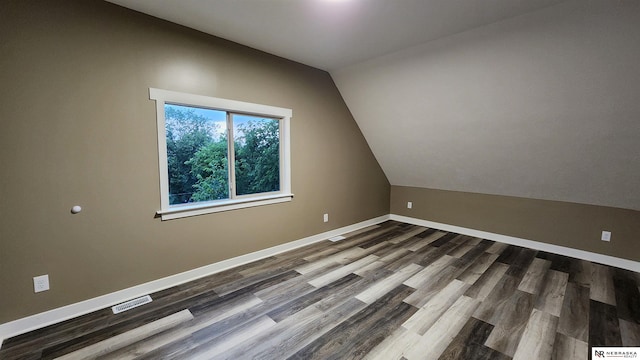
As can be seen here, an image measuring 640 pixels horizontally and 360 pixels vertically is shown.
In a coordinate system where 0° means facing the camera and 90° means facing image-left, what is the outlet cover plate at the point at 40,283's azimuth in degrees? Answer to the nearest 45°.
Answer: approximately 0°

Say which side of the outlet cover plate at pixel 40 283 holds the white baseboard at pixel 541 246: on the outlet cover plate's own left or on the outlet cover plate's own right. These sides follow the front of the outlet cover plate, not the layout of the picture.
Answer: on the outlet cover plate's own left

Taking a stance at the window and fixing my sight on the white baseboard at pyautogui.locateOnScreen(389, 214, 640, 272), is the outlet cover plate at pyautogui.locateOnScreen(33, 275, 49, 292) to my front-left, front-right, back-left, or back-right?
back-right

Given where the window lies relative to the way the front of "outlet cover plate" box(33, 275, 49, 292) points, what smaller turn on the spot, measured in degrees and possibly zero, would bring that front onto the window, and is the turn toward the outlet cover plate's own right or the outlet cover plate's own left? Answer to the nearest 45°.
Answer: approximately 90° to the outlet cover plate's own left
